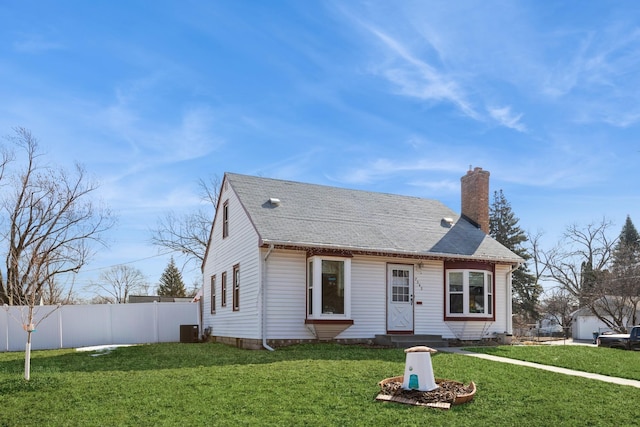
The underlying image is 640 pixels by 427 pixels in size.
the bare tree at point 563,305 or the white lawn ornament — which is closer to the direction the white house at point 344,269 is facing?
the white lawn ornament

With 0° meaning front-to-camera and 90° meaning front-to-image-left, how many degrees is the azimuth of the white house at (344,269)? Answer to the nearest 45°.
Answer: approximately 315°

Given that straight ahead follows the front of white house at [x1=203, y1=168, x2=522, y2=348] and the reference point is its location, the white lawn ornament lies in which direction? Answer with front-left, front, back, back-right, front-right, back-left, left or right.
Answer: front-right

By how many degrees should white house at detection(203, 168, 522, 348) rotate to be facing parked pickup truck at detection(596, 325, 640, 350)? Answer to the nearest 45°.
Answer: approximately 45° to its left

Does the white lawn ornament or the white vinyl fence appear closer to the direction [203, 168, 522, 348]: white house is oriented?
the white lawn ornament

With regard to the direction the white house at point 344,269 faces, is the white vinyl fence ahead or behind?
behind

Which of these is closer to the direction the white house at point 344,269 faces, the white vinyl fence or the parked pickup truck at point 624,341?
the parked pickup truck
